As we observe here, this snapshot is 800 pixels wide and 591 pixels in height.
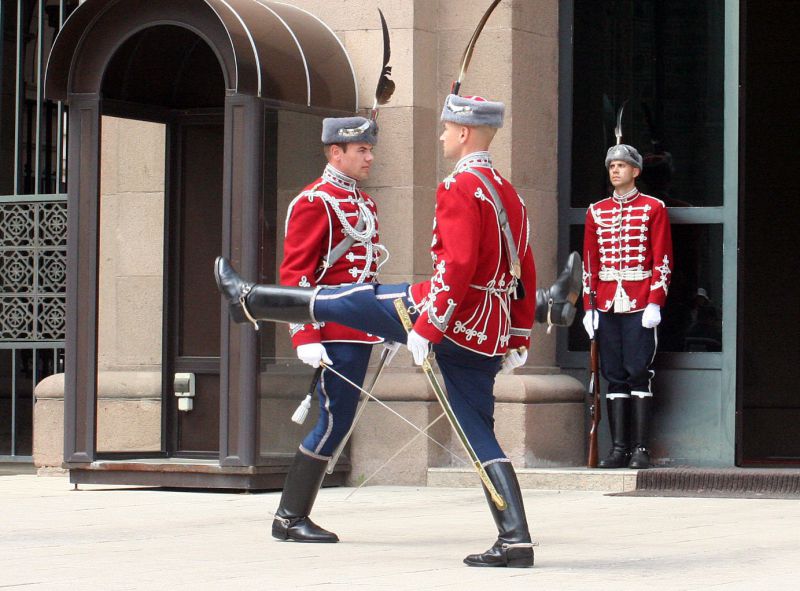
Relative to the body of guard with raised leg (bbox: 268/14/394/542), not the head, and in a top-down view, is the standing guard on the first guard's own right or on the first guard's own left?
on the first guard's own left

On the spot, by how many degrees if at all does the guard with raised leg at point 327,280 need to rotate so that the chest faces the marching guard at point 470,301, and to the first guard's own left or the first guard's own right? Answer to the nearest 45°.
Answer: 0° — they already face them

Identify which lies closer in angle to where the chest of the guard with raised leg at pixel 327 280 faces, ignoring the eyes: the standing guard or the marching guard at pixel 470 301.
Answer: the marching guard

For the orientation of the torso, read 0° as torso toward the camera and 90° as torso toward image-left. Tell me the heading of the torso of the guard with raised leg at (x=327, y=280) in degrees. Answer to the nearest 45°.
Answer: approximately 315°

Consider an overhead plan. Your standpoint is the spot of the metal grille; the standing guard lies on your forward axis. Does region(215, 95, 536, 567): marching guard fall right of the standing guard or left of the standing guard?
right
